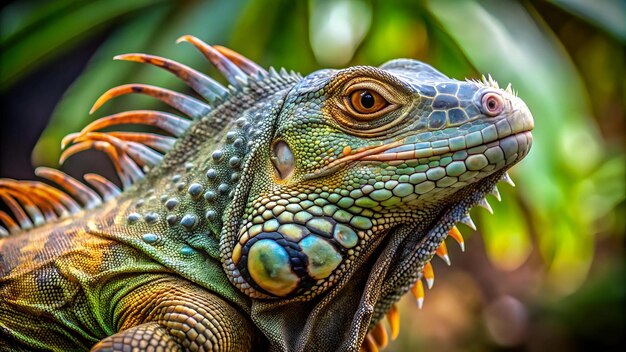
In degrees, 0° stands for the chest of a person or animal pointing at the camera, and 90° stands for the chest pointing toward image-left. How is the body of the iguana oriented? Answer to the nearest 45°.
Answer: approximately 270°
